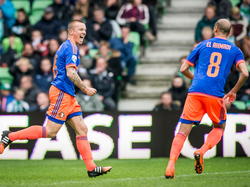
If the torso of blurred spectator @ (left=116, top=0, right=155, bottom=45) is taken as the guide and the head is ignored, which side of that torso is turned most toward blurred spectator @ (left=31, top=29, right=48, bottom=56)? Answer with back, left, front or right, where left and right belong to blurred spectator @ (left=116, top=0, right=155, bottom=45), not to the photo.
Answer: right

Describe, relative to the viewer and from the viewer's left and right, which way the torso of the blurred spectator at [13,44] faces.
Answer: facing the viewer

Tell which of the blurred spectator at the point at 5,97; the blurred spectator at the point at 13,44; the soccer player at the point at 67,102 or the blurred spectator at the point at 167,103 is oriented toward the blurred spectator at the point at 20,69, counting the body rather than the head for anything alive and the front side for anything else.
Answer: the blurred spectator at the point at 13,44

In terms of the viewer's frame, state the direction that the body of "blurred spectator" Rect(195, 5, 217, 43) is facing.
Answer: toward the camera

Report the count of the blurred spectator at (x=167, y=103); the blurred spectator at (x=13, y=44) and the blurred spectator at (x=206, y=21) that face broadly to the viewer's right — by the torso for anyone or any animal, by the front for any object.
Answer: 0

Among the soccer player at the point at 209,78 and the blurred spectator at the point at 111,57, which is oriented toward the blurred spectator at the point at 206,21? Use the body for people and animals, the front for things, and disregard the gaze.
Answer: the soccer player

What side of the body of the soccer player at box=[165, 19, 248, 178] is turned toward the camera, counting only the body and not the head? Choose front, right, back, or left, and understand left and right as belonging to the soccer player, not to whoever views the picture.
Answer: back

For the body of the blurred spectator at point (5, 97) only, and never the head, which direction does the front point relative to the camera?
toward the camera

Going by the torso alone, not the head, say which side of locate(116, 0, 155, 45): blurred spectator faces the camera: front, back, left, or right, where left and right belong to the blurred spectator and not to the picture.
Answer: front
